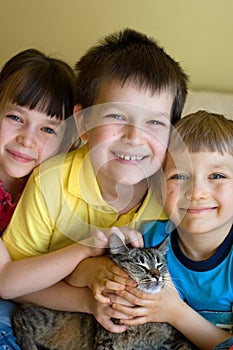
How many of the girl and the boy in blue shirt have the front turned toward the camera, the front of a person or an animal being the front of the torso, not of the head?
2

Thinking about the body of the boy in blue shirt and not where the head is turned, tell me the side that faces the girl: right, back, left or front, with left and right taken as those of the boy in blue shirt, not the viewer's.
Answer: right

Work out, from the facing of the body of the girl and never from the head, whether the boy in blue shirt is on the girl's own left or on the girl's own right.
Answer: on the girl's own left

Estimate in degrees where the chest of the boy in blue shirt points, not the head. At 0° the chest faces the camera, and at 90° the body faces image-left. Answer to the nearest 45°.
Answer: approximately 0°
